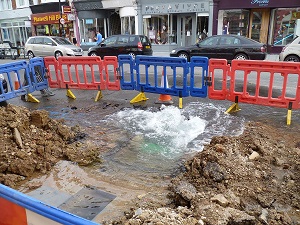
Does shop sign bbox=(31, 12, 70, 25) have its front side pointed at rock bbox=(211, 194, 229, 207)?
yes

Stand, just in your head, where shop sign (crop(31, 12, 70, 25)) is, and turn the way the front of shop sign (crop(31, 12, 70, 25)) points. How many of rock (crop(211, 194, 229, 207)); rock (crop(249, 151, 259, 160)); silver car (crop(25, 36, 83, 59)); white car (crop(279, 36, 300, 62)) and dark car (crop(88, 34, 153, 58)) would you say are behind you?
0

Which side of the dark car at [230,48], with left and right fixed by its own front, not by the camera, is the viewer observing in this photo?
left

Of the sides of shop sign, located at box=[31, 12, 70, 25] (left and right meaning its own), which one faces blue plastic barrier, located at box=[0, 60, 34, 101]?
front

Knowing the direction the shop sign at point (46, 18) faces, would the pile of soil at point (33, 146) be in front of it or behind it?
in front

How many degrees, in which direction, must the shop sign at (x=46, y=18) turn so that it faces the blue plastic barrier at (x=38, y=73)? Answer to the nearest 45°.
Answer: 0° — it already faces it

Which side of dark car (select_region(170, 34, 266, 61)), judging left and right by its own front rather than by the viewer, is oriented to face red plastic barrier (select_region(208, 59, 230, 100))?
left

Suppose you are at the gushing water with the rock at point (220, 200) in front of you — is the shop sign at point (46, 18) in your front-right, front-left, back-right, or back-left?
back-right

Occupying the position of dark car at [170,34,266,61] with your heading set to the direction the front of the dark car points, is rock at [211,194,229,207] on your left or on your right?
on your left

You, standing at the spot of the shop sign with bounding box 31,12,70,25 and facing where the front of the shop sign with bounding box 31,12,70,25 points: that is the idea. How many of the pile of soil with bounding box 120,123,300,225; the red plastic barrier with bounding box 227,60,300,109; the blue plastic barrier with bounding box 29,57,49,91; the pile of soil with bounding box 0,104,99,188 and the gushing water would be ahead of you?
5

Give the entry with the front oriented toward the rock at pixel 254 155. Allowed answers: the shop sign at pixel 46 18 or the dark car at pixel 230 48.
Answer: the shop sign

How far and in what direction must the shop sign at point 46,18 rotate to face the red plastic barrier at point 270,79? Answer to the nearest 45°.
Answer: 0° — it already faces it

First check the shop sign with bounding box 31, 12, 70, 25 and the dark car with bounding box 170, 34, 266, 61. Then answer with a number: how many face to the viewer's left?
1

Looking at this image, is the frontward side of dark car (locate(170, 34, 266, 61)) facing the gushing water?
no

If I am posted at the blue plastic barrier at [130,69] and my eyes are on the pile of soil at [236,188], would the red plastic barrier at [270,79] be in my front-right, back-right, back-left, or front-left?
front-left

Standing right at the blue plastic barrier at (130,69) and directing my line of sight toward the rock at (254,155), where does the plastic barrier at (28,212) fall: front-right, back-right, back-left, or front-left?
front-right

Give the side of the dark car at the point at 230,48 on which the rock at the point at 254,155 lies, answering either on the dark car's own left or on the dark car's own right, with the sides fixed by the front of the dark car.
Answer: on the dark car's own left

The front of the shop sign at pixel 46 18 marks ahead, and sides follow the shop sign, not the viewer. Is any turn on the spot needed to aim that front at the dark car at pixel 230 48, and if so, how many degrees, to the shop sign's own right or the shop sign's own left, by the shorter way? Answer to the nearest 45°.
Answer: approximately 45° to the shop sign's own left

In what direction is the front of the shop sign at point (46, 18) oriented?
toward the camera

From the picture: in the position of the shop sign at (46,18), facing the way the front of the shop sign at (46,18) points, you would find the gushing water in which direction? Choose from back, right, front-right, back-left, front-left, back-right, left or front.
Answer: front
